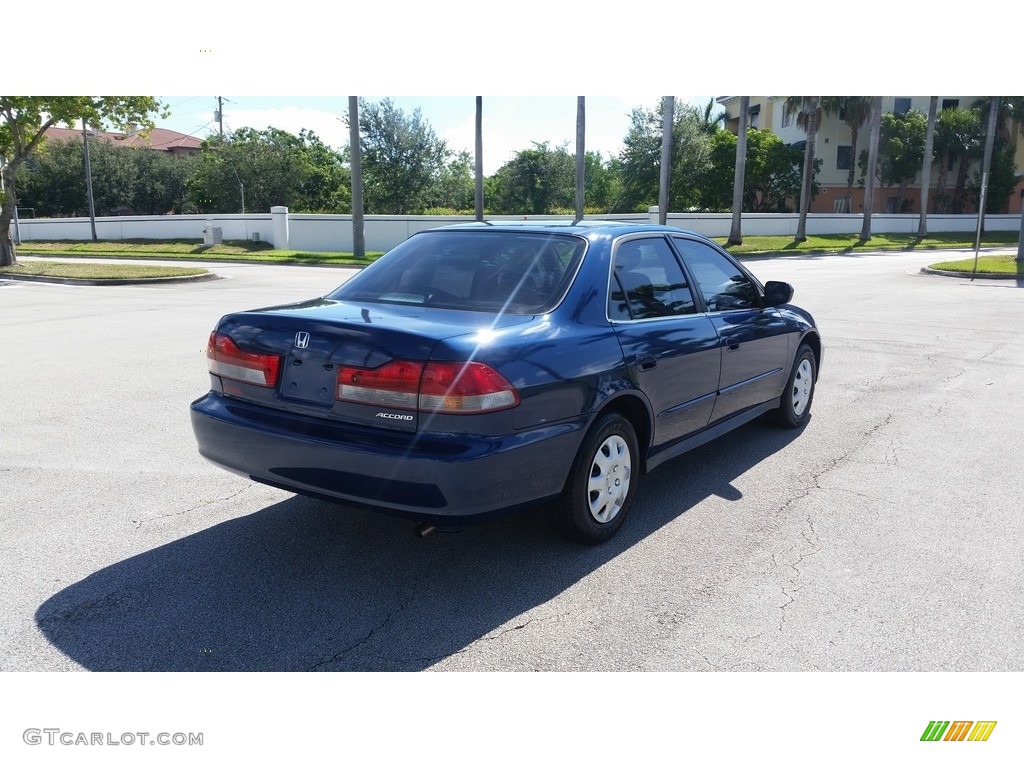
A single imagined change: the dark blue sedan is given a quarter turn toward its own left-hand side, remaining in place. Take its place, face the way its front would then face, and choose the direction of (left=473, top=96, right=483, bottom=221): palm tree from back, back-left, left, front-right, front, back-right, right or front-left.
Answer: front-right

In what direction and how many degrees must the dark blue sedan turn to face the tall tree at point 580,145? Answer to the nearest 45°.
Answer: approximately 45° to its left

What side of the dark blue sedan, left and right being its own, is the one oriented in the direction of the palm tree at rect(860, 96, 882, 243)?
front

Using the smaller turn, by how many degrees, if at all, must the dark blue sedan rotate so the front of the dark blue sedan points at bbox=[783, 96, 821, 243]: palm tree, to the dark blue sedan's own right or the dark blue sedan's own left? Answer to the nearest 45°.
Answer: approximately 45° to the dark blue sedan's own left

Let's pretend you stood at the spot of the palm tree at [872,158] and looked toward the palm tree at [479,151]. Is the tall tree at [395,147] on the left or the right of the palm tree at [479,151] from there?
right

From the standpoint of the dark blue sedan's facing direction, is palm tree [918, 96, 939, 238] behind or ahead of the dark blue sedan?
ahead

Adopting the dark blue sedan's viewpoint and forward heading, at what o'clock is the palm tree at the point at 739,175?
The palm tree is roughly at 11 o'clock from the dark blue sedan.

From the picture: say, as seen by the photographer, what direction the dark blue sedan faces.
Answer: facing away from the viewer and to the right of the viewer

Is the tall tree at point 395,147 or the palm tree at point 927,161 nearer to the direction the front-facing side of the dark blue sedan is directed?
the palm tree
